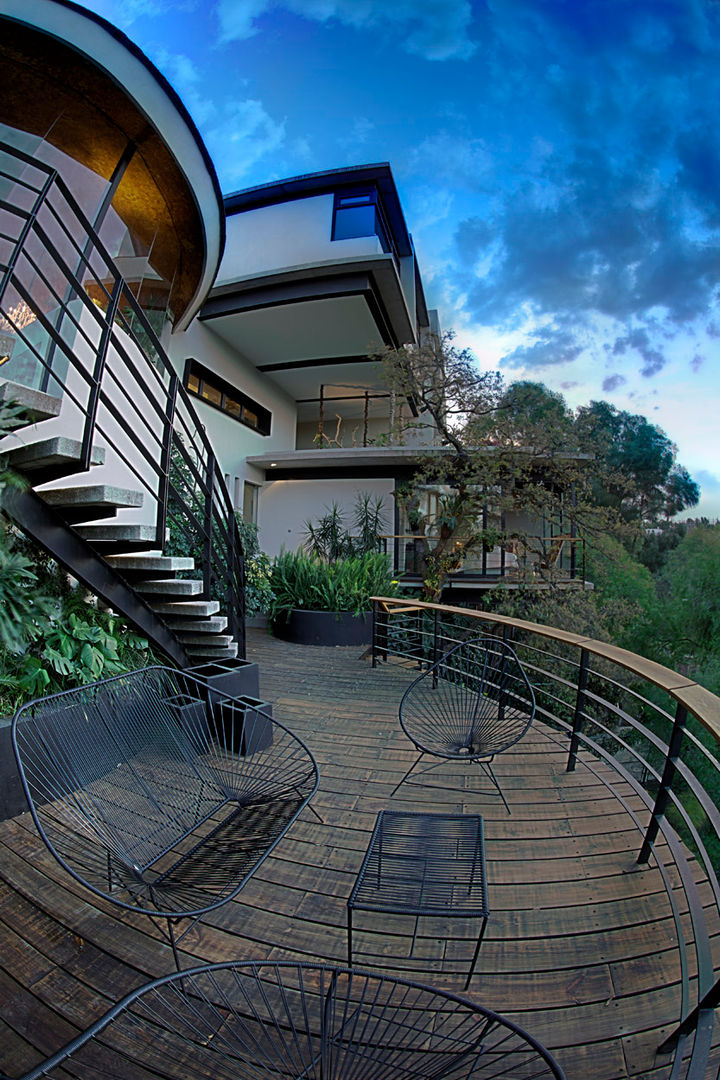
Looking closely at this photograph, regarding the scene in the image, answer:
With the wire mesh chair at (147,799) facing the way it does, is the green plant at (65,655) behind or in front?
behind

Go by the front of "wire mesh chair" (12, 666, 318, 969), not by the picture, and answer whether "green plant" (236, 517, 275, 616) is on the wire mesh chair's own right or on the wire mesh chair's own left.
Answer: on the wire mesh chair's own left

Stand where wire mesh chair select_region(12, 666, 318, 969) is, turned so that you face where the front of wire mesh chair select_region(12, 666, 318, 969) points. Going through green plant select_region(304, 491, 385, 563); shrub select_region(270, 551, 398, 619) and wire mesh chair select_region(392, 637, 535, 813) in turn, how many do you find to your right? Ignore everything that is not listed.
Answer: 0

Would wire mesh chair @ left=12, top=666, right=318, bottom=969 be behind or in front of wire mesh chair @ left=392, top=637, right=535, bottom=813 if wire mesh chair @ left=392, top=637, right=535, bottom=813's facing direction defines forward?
in front

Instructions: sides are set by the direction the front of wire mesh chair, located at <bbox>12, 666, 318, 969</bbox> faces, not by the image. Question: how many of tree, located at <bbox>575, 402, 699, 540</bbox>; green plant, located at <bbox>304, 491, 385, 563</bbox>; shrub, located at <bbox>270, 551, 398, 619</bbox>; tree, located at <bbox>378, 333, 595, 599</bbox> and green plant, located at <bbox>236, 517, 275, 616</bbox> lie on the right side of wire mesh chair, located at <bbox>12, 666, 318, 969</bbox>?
0

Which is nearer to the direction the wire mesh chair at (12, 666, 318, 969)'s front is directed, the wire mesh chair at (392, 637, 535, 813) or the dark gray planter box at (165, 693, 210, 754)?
the wire mesh chair

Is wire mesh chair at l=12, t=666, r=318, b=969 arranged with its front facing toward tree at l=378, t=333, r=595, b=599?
no

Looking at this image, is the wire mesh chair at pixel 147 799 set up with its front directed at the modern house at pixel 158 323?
no

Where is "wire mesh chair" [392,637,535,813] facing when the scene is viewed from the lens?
facing the viewer and to the left of the viewer

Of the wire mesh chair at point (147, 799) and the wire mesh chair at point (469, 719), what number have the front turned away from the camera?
0

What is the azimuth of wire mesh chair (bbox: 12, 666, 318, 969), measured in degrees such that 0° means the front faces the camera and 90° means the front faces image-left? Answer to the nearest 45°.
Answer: approximately 315°

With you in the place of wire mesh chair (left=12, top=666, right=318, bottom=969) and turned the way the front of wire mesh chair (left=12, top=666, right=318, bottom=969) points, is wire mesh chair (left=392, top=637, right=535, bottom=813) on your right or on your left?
on your left

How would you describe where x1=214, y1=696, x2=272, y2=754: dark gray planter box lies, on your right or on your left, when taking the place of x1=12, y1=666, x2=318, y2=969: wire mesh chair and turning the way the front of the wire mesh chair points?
on your left

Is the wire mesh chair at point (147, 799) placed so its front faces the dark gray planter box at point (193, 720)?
no

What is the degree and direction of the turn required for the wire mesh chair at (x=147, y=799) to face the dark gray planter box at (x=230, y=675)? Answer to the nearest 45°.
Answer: approximately 135° to its left

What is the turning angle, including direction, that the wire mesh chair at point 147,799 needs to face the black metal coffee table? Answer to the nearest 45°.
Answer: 0° — it already faces it
